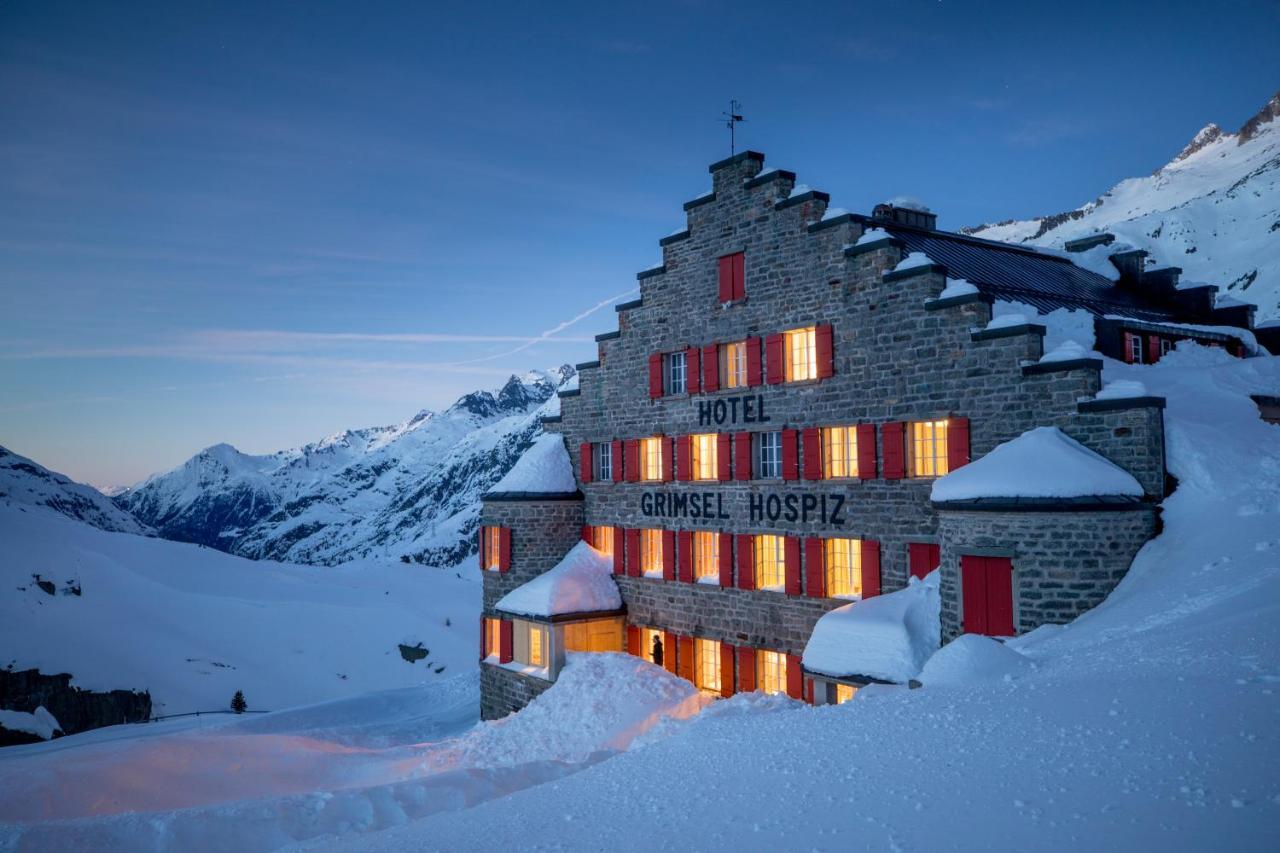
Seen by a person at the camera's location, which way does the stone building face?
facing the viewer and to the left of the viewer
